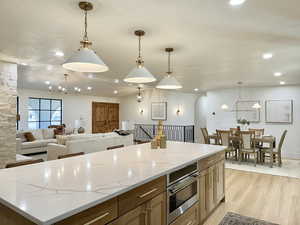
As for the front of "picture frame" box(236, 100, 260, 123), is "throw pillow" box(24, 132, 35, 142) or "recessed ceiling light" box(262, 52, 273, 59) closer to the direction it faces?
the recessed ceiling light

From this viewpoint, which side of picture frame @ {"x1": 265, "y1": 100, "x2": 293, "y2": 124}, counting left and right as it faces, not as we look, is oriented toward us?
front

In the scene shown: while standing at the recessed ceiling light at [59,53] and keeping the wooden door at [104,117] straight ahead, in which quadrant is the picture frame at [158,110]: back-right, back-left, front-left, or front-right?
front-right

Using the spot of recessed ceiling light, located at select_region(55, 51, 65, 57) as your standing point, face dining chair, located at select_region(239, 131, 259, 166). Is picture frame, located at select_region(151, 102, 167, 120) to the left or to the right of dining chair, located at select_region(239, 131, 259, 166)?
left

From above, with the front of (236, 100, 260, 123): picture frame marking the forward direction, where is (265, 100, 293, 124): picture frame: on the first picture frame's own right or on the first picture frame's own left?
on the first picture frame's own left

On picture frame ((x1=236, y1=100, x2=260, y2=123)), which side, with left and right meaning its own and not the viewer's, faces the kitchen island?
front

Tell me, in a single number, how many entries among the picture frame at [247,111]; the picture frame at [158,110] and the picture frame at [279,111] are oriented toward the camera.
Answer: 3

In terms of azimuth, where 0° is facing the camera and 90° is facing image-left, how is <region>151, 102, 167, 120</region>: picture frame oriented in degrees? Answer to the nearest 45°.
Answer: approximately 0°

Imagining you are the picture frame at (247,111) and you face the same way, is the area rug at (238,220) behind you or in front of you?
in front

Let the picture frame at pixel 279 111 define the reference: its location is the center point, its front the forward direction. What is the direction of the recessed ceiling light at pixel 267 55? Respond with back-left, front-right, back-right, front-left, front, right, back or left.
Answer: front

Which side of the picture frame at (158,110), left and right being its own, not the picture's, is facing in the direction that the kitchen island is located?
front
